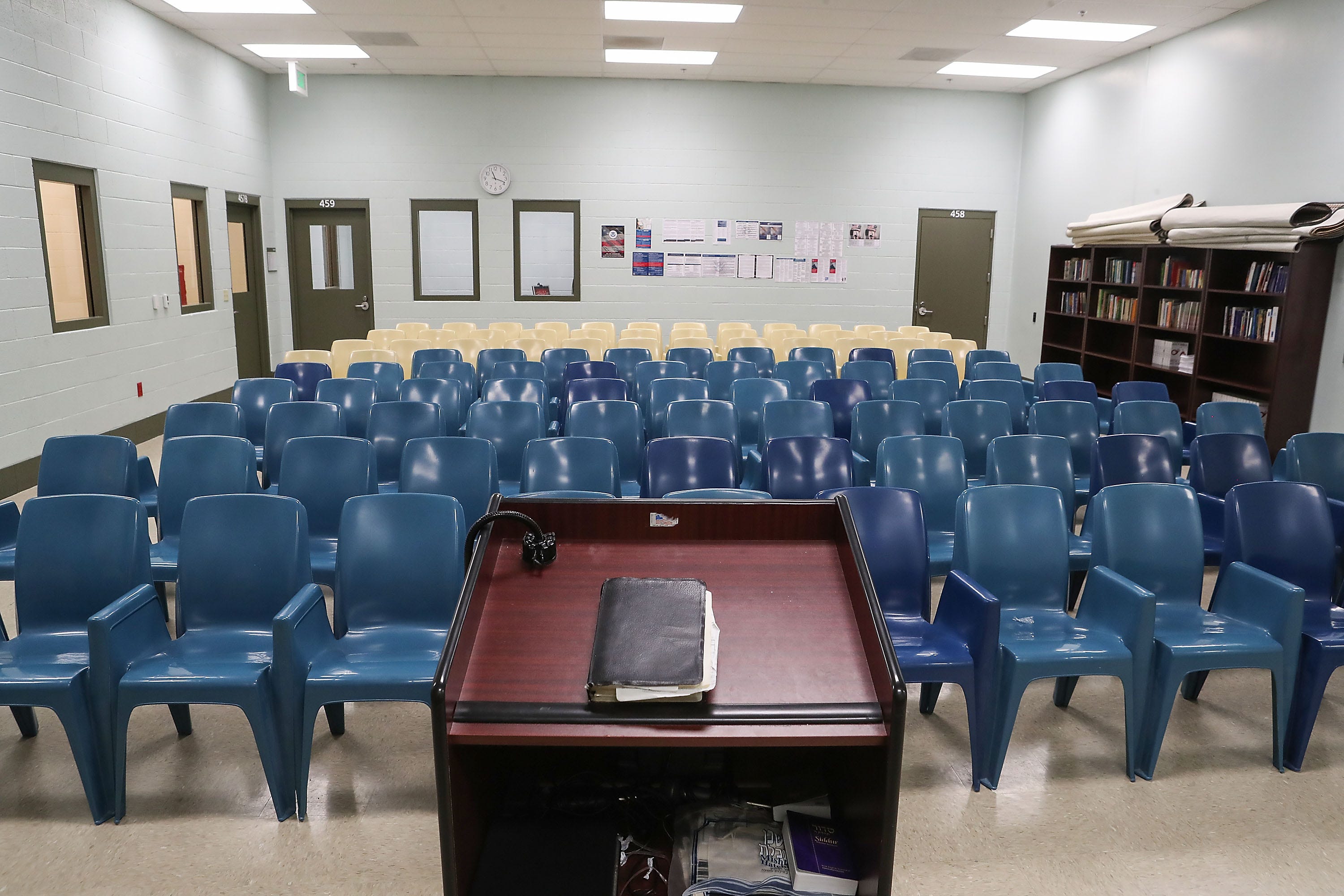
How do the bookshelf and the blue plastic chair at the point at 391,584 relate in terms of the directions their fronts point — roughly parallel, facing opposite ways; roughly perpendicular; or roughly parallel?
roughly perpendicular

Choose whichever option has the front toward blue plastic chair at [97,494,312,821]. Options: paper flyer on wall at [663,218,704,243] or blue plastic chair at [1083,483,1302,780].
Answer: the paper flyer on wall

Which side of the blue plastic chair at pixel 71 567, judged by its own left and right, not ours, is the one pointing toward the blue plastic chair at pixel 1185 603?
left

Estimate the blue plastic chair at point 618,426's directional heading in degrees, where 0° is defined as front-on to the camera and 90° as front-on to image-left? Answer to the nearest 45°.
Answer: approximately 0°

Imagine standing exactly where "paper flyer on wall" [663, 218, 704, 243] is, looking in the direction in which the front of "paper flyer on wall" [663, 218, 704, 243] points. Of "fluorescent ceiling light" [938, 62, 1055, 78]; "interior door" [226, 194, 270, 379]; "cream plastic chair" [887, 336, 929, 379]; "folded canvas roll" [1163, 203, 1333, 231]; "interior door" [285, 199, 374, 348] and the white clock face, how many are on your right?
3

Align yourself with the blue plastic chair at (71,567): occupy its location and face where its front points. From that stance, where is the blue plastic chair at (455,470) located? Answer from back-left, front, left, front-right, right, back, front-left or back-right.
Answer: back-left

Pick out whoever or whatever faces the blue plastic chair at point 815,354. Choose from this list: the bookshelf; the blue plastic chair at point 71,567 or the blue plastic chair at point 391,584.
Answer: the bookshelf

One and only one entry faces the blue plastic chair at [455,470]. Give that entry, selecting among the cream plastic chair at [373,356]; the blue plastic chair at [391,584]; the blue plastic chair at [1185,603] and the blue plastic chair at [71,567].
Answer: the cream plastic chair

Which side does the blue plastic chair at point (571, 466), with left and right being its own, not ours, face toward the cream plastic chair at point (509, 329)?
back
